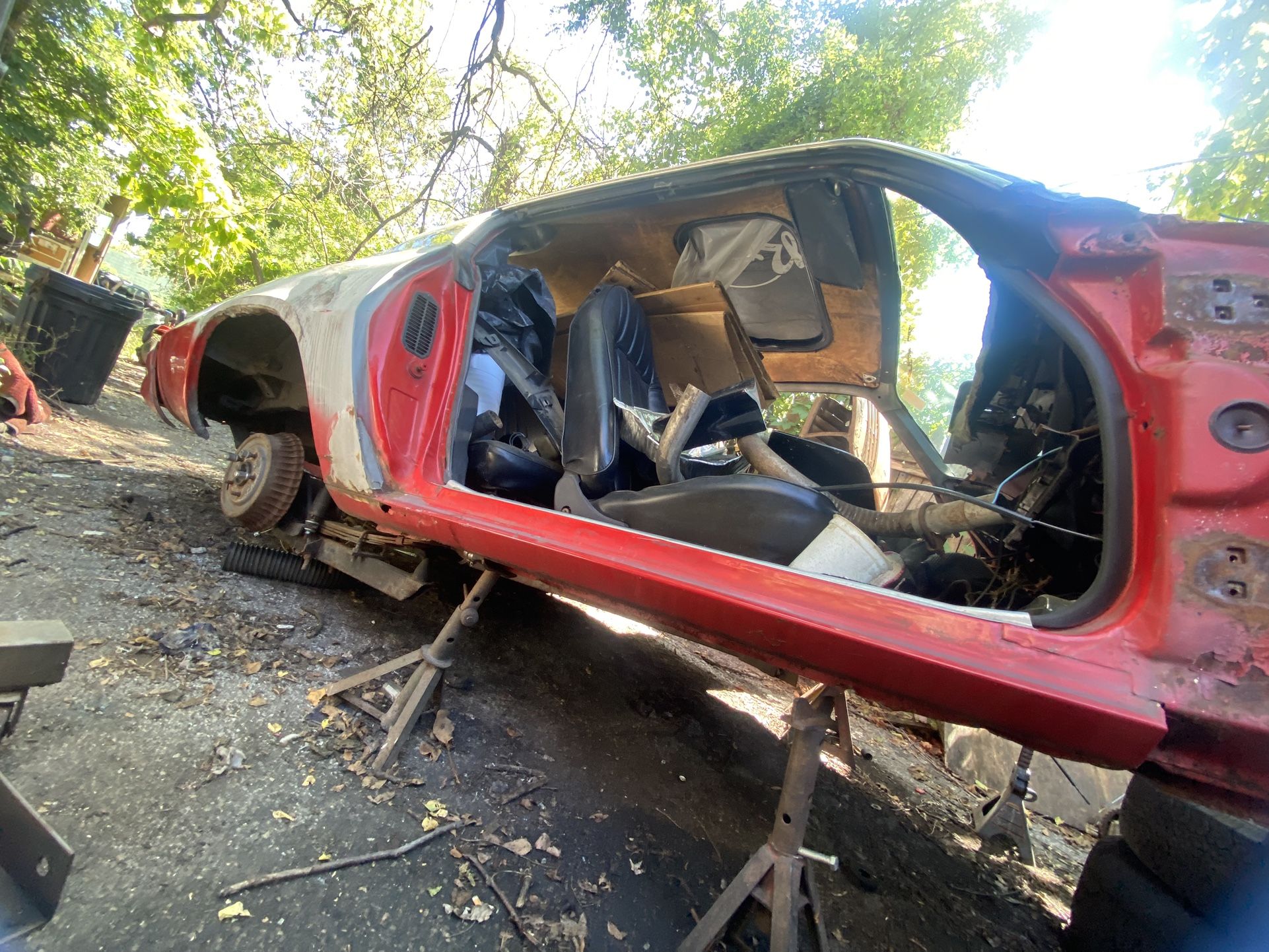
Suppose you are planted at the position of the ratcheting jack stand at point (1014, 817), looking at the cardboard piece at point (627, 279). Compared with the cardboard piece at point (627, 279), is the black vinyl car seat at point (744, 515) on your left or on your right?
left

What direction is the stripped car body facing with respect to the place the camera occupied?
facing the viewer and to the right of the viewer
